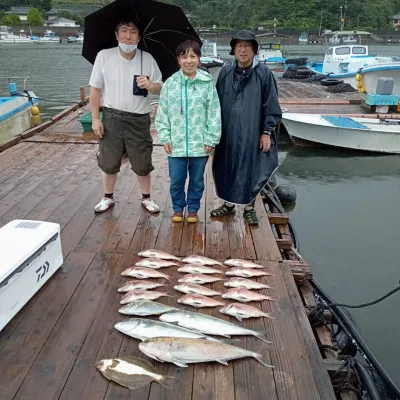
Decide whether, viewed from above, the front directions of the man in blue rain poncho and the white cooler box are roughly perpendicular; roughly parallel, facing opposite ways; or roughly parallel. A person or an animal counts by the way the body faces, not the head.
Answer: roughly perpendicular

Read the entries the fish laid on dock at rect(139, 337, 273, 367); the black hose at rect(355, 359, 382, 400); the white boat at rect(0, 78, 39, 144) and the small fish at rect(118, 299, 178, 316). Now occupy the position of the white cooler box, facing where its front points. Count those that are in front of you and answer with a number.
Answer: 3

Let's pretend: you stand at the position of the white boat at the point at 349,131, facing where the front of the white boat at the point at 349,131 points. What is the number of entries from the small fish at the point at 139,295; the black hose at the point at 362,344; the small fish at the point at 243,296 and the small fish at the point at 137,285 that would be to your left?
4

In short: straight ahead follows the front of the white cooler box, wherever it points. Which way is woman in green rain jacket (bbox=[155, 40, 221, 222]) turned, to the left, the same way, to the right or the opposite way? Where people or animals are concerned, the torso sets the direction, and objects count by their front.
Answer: to the right

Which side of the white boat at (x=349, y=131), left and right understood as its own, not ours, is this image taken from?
left

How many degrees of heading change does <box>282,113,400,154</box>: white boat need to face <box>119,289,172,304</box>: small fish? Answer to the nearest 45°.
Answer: approximately 90° to its left

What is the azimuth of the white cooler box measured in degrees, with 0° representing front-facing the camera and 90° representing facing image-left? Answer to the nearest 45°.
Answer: approximately 315°

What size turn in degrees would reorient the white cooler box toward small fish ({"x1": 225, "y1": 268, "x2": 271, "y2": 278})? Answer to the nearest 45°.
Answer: approximately 45° to its left

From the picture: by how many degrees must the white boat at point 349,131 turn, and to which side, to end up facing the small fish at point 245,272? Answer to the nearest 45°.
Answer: approximately 90° to its left

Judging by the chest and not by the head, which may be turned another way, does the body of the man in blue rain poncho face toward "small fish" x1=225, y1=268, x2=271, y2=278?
yes

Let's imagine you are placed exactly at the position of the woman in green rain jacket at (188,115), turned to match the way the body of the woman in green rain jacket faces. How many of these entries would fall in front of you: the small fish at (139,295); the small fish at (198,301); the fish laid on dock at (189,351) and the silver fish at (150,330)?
4

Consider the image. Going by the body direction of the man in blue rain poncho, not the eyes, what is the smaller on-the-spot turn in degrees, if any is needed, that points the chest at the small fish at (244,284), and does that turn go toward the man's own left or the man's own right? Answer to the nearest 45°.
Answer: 0° — they already face it

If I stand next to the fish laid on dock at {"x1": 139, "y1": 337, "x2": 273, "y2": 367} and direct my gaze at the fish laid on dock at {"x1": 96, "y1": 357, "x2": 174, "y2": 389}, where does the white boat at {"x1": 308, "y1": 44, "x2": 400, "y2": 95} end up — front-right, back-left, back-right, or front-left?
back-right

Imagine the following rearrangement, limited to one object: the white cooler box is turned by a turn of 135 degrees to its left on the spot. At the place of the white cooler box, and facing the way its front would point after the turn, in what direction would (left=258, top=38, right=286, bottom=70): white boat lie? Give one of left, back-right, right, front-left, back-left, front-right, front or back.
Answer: front-right

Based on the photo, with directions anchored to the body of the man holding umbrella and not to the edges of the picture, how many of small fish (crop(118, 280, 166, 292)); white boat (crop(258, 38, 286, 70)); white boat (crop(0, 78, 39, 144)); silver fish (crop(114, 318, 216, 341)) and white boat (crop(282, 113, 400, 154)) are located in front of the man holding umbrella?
2

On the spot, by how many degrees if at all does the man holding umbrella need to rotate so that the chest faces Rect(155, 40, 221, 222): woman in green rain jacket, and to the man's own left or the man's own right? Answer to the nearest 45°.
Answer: approximately 45° to the man's own left
